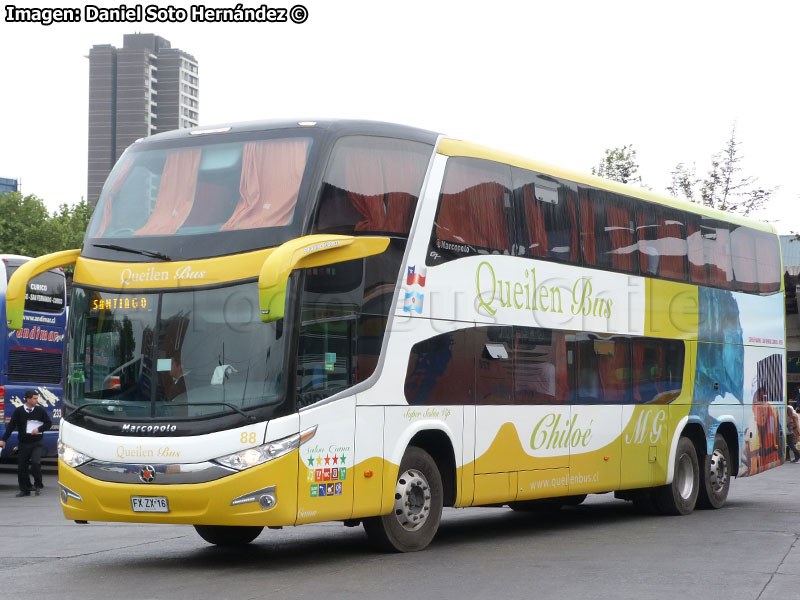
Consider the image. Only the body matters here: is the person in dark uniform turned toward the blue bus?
no

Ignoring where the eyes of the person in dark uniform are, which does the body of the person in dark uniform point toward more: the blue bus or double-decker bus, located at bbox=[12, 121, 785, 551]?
the double-decker bus

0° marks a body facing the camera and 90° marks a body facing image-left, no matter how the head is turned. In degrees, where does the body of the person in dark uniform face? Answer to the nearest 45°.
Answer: approximately 0°

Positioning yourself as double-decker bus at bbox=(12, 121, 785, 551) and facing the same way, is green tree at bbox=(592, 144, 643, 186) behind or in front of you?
behind

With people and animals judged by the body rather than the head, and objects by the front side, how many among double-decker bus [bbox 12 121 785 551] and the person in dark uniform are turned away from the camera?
0

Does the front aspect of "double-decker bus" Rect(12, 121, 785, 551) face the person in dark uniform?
no

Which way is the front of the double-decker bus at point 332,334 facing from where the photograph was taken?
facing the viewer and to the left of the viewer

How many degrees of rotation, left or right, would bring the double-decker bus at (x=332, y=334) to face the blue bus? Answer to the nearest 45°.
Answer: approximately 90° to its right

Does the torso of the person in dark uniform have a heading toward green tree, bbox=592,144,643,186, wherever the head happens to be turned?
no

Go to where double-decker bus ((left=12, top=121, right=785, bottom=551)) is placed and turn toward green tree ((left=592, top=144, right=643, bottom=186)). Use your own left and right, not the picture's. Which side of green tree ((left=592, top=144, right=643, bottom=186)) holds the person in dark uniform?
left
